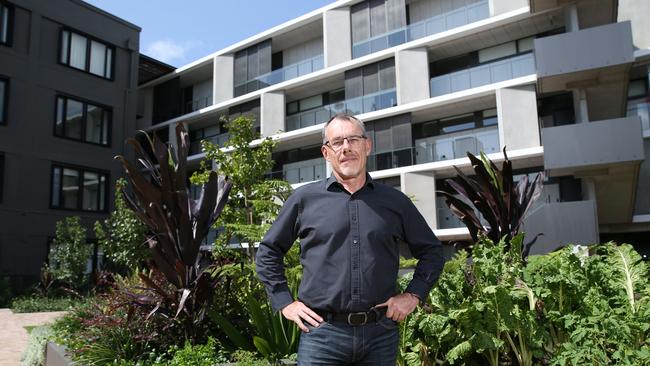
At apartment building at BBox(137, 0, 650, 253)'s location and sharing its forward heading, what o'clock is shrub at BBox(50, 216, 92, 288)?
The shrub is roughly at 1 o'clock from the apartment building.

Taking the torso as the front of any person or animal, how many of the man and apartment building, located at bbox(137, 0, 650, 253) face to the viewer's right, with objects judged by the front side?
0

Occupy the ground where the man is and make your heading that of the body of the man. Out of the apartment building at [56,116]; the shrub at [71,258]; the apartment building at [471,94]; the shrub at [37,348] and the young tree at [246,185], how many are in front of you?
0

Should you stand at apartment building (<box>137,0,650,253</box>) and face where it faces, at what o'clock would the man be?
The man is roughly at 11 o'clock from the apartment building.

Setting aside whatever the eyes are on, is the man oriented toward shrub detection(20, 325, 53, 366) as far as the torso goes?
no

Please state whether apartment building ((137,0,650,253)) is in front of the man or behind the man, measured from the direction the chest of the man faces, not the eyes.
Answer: behind

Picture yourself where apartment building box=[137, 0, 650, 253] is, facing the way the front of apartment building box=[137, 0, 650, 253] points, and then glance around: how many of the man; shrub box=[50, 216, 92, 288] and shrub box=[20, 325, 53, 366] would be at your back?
0

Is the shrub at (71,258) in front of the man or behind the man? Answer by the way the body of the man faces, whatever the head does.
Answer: behind

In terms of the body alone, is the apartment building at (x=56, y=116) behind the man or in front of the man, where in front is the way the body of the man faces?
behind

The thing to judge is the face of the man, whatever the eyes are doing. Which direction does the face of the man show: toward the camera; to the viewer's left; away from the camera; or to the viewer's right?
toward the camera

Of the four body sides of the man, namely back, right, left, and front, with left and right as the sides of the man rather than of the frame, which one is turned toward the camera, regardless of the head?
front

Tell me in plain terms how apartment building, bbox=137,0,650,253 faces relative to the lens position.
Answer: facing the viewer and to the left of the viewer

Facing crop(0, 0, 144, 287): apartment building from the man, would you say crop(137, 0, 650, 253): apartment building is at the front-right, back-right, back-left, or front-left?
front-right

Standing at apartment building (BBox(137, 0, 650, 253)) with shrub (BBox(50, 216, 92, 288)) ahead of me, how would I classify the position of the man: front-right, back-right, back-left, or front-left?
front-left

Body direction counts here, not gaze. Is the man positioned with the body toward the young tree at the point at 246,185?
no
